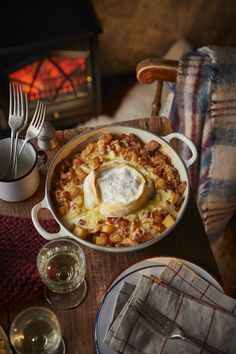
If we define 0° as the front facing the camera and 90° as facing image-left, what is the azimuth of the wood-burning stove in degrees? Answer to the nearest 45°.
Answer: approximately 315°

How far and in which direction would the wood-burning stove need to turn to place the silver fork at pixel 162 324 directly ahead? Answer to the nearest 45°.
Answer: approximately 45° to its right

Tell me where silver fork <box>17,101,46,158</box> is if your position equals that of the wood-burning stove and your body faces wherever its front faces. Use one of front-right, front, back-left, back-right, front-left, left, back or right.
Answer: front-right

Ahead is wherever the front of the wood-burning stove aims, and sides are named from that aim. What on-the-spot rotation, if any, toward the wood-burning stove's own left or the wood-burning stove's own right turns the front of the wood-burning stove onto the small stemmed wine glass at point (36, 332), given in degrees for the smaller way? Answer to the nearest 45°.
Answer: approximately 45° to the wood-burning stove's own right

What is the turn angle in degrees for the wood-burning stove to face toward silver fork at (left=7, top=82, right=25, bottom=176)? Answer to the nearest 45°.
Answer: approximately 45° to its right

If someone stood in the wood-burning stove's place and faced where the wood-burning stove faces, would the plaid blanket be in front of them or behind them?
in front
